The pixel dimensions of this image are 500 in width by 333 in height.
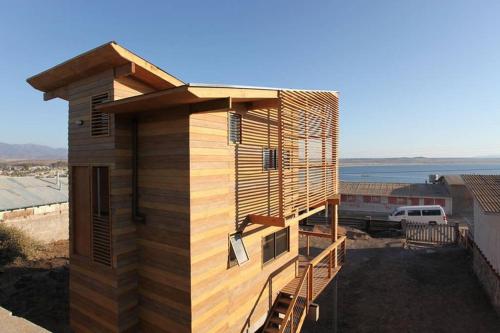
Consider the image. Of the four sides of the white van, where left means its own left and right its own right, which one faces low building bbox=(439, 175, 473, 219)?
right

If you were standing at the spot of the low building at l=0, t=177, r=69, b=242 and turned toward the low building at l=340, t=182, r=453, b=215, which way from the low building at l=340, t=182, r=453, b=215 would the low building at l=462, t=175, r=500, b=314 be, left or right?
right

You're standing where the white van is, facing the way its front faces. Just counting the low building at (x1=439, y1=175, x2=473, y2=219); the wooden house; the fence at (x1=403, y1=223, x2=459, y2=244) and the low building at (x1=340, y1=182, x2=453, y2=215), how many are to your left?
2

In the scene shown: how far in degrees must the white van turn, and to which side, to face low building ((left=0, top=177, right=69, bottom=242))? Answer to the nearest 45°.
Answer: approximately 45° to its left

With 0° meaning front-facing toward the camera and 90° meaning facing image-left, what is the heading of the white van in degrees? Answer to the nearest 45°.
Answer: approximately 90°
